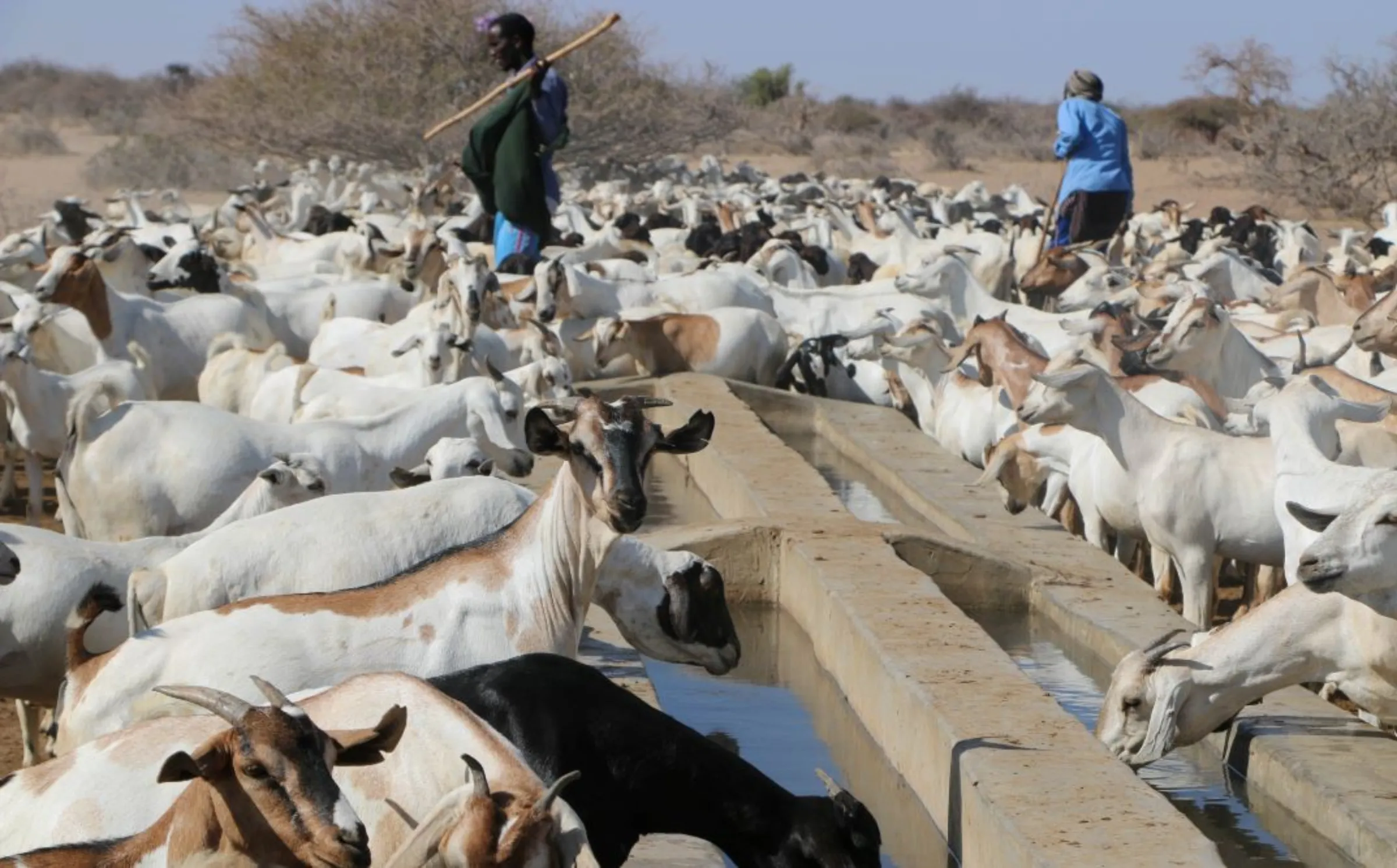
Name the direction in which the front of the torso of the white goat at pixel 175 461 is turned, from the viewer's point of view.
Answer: to the viewer's right

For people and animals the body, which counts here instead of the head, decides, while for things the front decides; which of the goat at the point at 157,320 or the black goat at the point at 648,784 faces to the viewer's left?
the goat

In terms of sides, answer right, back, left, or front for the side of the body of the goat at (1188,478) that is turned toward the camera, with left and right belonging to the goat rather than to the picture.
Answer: left

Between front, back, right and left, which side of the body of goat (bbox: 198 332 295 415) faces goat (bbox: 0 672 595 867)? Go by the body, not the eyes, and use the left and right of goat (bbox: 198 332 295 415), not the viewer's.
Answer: right

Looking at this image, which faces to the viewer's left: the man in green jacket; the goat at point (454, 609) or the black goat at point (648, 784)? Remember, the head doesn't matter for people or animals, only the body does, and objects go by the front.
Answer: the man in green jacket

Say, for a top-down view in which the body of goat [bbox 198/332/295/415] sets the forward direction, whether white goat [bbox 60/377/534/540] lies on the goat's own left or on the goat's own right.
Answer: on the goat's own right

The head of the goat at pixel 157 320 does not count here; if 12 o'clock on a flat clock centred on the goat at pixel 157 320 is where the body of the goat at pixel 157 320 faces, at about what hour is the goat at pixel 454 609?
the goat at pixel 454 609 is roughly at 9 o'clock from the goat at pixel 157 320.

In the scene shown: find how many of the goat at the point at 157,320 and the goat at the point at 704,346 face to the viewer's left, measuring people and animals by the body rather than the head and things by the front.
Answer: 2

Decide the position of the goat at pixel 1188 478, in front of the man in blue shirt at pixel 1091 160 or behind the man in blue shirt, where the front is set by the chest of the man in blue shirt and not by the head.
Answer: behind

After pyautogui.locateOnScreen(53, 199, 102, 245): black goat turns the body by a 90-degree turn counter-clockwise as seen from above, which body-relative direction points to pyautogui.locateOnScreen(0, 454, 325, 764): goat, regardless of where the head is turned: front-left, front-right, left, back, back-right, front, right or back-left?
right

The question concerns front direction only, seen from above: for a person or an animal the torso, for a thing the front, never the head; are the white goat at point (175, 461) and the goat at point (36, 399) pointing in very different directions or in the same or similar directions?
very different directions

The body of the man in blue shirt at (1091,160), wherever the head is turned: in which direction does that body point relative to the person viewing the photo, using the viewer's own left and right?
facing away from the viewer and to the left of the viewer
